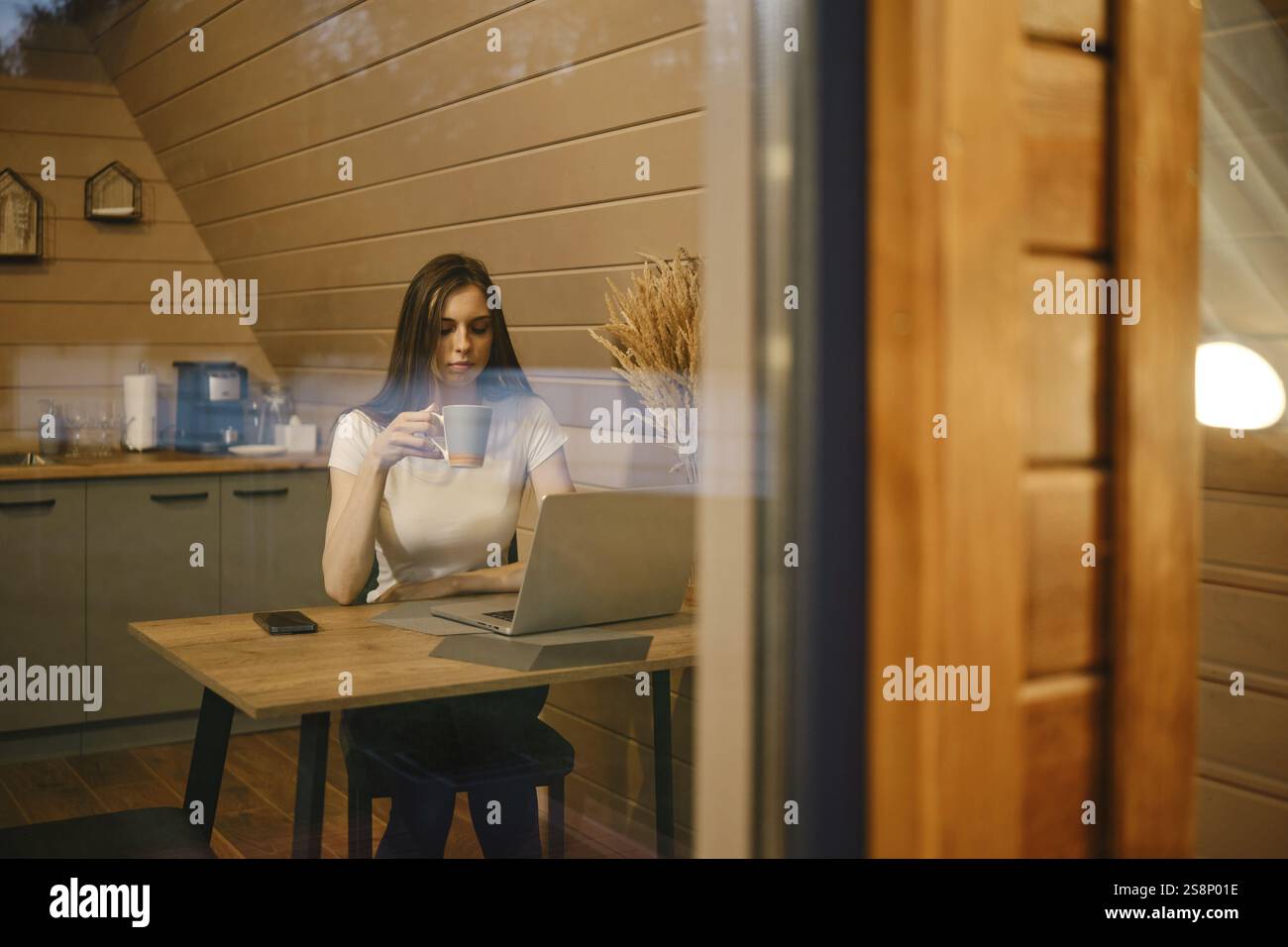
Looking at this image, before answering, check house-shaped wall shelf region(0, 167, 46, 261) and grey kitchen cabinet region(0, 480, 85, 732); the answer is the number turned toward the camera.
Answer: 2

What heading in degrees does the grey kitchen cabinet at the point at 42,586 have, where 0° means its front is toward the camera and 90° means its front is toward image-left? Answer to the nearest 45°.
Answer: approximately 0°
